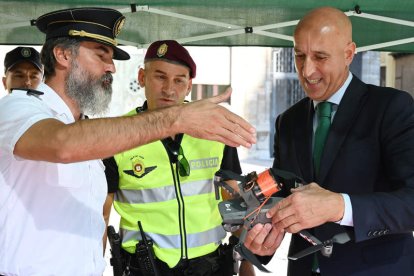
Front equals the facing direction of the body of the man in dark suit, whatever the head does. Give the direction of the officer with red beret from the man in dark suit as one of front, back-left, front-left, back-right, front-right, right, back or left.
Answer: right

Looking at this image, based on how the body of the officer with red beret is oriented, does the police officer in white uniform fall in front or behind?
in front

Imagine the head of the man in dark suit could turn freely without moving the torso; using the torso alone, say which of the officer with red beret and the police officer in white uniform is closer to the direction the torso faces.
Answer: the police officer in white uniform

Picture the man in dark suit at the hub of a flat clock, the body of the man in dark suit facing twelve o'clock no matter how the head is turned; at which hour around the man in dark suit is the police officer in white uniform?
The police officer in white uniform is roughly at 1 o'clock from the man in dark suit.

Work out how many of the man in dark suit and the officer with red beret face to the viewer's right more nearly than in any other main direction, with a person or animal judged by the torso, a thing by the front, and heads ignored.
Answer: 0

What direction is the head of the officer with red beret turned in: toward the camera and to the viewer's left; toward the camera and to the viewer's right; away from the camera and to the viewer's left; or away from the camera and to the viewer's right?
toward the camera and to the viewer's right

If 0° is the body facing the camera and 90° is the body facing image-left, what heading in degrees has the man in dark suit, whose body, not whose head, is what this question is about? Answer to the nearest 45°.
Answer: approximately 45°

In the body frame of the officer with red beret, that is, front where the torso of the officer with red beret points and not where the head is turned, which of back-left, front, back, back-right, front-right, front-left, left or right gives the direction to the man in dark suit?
front-left

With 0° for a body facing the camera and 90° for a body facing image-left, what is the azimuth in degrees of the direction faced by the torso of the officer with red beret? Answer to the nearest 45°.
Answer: approximately 0°
